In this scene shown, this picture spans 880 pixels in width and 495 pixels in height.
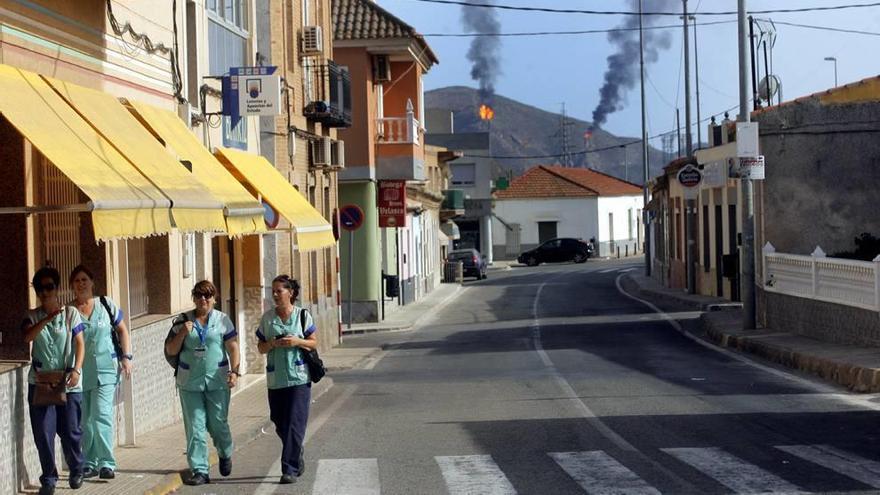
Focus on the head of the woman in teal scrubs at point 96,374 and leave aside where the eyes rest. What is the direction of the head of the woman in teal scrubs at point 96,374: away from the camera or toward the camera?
toward the camera

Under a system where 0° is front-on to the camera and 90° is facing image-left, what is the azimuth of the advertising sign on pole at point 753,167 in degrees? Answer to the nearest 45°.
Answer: approximately 0°

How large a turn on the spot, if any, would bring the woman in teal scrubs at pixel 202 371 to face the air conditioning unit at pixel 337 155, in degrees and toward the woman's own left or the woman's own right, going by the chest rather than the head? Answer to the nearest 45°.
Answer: approximately 180°

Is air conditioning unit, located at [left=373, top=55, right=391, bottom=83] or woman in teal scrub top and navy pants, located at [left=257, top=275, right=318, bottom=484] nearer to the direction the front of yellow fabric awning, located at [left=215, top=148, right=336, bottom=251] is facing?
the woman in teal scrub top and navy pants

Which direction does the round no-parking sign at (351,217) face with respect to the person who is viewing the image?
facing the viewer

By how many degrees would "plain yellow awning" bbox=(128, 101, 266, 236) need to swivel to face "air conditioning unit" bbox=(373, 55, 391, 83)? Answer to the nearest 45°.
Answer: approximately 135° to its left

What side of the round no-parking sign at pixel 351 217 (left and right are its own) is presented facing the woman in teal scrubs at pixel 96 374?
front

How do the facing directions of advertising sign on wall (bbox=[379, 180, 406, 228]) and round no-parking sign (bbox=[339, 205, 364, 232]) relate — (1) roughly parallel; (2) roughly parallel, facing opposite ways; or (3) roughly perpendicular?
roughly parallel

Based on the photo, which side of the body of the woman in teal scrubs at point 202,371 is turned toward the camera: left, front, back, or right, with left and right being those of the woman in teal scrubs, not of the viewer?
front

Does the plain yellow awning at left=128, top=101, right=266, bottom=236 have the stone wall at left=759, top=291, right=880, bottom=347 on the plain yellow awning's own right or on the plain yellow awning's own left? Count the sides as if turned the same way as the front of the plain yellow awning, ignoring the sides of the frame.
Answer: on the plain yellow awning's own left

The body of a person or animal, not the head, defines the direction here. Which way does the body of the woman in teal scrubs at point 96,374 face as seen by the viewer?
toward the camera

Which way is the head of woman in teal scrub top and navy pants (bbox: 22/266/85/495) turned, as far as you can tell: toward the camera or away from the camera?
toward the camera

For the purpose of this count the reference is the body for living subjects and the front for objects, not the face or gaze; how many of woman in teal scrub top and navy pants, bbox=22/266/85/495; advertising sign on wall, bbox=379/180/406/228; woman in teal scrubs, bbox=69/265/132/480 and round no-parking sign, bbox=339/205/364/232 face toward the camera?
4

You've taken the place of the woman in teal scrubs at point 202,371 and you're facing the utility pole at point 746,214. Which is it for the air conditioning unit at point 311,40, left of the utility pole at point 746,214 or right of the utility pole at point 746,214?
left
